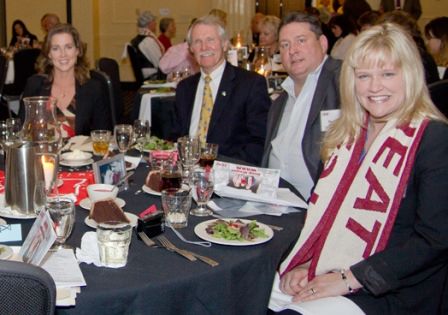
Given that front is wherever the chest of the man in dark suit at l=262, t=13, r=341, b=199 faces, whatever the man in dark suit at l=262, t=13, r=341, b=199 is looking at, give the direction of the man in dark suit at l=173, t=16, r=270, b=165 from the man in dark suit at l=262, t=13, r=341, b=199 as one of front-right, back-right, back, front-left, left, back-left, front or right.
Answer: right

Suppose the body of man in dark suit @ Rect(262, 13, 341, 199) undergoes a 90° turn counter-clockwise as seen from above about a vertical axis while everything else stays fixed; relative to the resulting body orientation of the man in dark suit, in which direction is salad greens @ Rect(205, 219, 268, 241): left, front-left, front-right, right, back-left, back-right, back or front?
front-right

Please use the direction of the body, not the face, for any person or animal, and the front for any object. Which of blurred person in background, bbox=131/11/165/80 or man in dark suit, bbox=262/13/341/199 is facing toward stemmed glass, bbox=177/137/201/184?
the man in dark suit

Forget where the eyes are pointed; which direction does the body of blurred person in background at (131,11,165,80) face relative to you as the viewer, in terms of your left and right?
facing away from the viewer and to the right of the viewer

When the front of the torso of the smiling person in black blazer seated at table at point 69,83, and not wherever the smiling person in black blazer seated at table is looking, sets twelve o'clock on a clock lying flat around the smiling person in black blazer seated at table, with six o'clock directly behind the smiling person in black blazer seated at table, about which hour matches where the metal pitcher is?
The metal pitcher is roughly at 12 o'clock from the smiling person in black blazer seated at table.

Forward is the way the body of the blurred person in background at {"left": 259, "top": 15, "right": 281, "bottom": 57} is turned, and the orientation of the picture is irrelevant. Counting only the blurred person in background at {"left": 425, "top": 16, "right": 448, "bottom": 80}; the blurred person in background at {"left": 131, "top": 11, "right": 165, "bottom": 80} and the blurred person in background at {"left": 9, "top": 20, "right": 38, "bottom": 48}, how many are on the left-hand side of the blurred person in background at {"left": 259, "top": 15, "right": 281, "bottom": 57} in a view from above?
1

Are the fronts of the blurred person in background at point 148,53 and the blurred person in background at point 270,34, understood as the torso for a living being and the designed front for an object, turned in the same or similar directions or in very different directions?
very different directions
